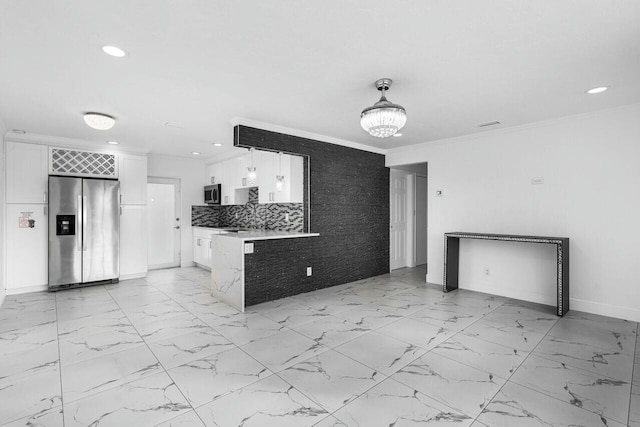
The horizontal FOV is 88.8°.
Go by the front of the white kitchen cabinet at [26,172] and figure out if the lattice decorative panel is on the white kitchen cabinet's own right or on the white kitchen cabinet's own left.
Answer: on the white kitchen cabinet's own left

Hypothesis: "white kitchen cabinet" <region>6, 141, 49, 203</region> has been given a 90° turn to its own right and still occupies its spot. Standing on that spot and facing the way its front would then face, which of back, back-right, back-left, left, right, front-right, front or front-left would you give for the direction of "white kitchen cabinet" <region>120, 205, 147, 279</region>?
back

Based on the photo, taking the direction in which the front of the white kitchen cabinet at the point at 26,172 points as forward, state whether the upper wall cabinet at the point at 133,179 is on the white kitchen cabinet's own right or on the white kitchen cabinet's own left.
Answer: on the white kitchen cabinet's own left

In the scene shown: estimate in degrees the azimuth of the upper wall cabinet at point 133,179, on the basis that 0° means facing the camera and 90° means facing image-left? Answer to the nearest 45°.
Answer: approximately 0°

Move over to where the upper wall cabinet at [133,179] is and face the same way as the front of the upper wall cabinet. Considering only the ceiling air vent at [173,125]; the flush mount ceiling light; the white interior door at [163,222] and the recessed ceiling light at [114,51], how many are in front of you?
3

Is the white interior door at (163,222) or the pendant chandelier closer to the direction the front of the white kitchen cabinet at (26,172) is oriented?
the pendant chandelier

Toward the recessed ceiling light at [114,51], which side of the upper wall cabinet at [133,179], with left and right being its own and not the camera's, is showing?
front

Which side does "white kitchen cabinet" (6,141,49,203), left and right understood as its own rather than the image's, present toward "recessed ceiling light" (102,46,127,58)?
front

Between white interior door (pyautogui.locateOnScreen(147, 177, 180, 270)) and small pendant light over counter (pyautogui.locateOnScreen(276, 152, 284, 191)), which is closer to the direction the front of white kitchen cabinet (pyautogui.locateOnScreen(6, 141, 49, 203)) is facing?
the small pendant light over counter

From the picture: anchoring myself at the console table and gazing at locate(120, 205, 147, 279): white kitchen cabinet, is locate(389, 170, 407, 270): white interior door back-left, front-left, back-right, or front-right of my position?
front-right

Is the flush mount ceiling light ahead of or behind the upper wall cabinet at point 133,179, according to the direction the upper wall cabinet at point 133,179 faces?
ahead

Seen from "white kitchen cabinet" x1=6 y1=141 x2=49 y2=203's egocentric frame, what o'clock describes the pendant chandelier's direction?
The pendant chandelier is roughly at 11 o'clock from the white kitchen cabinet.

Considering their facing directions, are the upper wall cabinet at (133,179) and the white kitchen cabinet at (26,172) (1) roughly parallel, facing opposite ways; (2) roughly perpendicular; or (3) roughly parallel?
roughly parallel

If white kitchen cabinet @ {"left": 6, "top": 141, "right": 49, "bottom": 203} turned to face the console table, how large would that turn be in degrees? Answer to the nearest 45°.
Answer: approximately 45° to its left

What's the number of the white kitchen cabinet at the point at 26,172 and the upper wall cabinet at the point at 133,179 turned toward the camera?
2
